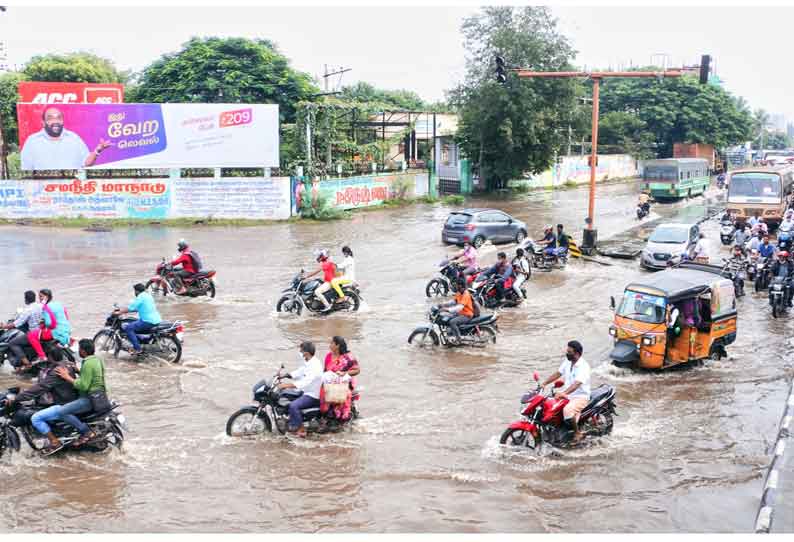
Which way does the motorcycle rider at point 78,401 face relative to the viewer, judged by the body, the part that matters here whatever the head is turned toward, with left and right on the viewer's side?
facing to the left of the viewer

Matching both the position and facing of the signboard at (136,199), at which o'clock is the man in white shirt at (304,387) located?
The man in white shirt is roughly at 12 o'clock from the signboard.

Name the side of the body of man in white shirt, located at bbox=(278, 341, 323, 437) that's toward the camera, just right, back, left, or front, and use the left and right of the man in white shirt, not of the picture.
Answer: left

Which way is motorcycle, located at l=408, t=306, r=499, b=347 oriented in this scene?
to the viewer's left

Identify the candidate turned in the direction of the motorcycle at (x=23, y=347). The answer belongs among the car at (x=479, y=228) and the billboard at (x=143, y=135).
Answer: the billboard

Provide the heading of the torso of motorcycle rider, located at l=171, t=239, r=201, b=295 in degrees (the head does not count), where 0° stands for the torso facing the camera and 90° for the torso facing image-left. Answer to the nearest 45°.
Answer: approximately 90°
